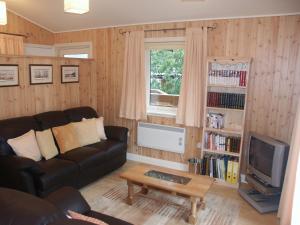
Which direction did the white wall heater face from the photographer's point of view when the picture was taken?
facing the viewer and to the left of the viewer

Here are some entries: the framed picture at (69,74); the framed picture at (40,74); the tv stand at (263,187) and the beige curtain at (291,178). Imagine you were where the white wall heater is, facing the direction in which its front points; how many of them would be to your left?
2

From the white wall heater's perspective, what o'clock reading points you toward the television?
The television is roughly at 9 o'clock from the white wall heater.

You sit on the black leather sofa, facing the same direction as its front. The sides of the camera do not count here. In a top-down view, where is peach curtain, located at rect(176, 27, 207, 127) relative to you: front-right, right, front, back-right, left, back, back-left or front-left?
front-left

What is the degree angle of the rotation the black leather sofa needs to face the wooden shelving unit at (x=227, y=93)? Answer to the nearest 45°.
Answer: approximately 45° to its left

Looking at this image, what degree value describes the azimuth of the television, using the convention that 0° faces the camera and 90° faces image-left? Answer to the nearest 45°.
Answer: approximately 45°

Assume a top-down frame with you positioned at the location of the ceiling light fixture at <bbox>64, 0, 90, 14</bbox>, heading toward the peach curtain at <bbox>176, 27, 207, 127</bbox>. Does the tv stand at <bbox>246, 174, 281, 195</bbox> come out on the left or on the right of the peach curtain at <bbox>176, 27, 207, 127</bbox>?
right

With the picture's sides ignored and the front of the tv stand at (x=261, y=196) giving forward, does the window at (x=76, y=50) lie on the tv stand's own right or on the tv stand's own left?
on the tv stand's own right

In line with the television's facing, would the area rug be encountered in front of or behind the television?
in front

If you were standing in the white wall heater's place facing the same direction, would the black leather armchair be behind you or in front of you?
in front

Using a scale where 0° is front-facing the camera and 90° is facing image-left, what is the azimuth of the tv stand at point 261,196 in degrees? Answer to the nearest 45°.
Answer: approximately 45°

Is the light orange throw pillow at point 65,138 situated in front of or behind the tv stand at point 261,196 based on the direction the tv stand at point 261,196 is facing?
in front

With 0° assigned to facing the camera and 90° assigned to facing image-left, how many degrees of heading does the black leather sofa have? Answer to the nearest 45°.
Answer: approximately 315°

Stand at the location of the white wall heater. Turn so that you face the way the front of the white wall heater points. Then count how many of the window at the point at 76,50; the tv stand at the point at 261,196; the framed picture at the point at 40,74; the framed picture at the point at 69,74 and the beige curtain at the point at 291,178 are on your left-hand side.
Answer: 2

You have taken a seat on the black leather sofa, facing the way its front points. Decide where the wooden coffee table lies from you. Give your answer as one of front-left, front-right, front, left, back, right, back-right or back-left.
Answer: front
